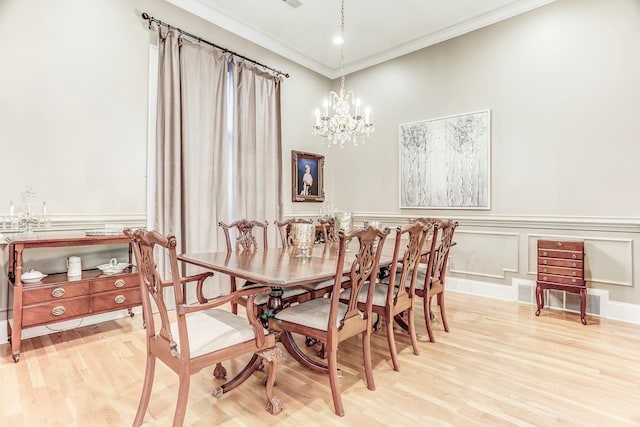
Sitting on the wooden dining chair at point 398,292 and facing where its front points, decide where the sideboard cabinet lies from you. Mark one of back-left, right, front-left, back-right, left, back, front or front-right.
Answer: front-left

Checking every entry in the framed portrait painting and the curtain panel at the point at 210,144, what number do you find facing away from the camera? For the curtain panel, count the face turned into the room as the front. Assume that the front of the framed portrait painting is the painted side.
0

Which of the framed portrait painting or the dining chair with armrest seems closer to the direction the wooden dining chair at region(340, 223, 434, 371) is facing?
the framed portrait painting

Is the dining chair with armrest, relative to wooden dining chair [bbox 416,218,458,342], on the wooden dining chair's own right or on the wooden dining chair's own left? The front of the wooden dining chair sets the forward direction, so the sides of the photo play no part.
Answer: on the wooden dining chair's own left

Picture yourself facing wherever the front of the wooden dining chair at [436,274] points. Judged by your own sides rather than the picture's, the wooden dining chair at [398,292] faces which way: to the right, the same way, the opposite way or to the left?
the same way

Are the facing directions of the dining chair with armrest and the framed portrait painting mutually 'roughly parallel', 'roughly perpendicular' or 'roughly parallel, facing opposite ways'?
roughly perpendicular

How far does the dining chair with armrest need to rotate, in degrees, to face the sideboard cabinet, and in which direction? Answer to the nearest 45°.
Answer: approximately 90° to its left

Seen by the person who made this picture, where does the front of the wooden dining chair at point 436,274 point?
facing away from the viewer and to the left of the viewer

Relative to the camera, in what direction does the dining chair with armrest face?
facing away from the viewer and to the right of the viewer

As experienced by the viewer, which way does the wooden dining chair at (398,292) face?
facing away from the viewer and to the left of the viewer

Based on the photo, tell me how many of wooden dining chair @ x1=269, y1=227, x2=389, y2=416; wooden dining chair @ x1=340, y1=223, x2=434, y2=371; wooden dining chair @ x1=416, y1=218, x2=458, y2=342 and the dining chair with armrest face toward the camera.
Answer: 0

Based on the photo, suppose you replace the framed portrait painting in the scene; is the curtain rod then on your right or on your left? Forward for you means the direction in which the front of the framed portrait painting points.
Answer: on your right

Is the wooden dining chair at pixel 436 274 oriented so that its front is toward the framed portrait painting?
yes

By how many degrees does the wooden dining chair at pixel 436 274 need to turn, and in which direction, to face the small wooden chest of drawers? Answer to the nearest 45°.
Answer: approximately 90° to its right

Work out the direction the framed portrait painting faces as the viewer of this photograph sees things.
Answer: facing the viewer and to the right of the viewer

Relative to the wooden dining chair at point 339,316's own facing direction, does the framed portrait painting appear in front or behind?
in front

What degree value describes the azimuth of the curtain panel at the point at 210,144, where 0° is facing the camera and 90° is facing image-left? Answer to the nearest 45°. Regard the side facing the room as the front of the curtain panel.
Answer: approximately 315°

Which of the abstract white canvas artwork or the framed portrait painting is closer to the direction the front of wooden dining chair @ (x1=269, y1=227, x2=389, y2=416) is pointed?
the framed portrait painting
